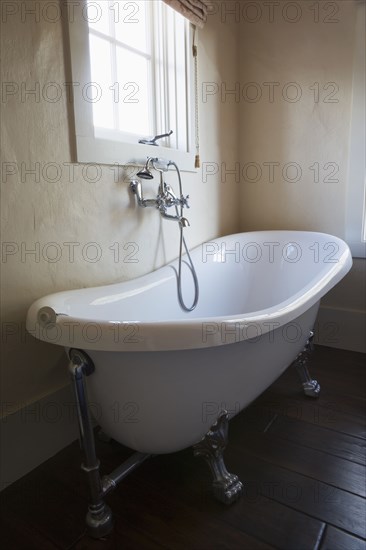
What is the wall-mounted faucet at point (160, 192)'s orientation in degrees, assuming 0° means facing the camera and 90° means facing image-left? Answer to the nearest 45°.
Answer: approximately 315°

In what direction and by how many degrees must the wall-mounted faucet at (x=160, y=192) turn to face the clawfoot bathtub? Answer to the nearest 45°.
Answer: approximately 45° to its right
